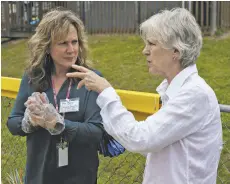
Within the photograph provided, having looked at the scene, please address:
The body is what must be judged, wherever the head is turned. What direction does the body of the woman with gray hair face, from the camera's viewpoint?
to the viewer's left

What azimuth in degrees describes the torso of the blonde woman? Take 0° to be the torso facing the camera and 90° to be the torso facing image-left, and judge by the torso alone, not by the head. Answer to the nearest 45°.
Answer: approximately 0°

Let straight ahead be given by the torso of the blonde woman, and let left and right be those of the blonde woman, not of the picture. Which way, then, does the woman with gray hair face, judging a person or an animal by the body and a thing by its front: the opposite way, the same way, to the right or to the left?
to the right

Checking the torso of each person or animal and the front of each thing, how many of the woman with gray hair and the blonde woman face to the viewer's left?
1

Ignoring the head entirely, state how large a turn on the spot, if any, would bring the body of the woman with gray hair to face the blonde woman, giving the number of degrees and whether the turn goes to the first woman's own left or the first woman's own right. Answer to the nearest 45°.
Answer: approximately 45° to the first woman's own right
